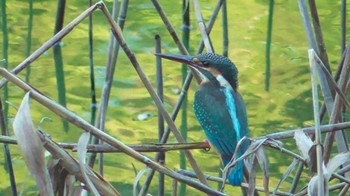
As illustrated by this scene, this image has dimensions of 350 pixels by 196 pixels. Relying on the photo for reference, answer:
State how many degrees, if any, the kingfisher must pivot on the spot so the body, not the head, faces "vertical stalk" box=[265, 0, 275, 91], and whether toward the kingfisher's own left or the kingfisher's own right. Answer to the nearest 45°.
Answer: approximately 45° to the kingfisher's own right

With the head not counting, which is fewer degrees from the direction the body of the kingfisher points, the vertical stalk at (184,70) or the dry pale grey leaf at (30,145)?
the vertical stalk

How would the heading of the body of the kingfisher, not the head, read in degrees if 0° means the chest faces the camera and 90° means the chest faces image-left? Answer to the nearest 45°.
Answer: approximately 135°

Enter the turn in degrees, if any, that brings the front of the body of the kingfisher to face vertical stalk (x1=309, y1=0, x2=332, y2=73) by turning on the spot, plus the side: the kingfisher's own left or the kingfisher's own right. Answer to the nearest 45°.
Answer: approximately 135° to the kingfisher's own right

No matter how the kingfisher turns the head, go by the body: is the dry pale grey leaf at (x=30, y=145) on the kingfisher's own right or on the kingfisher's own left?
on the kingfisher's own left

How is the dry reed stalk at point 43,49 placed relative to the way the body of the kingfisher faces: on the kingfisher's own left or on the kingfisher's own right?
on the kingfisher's own left
